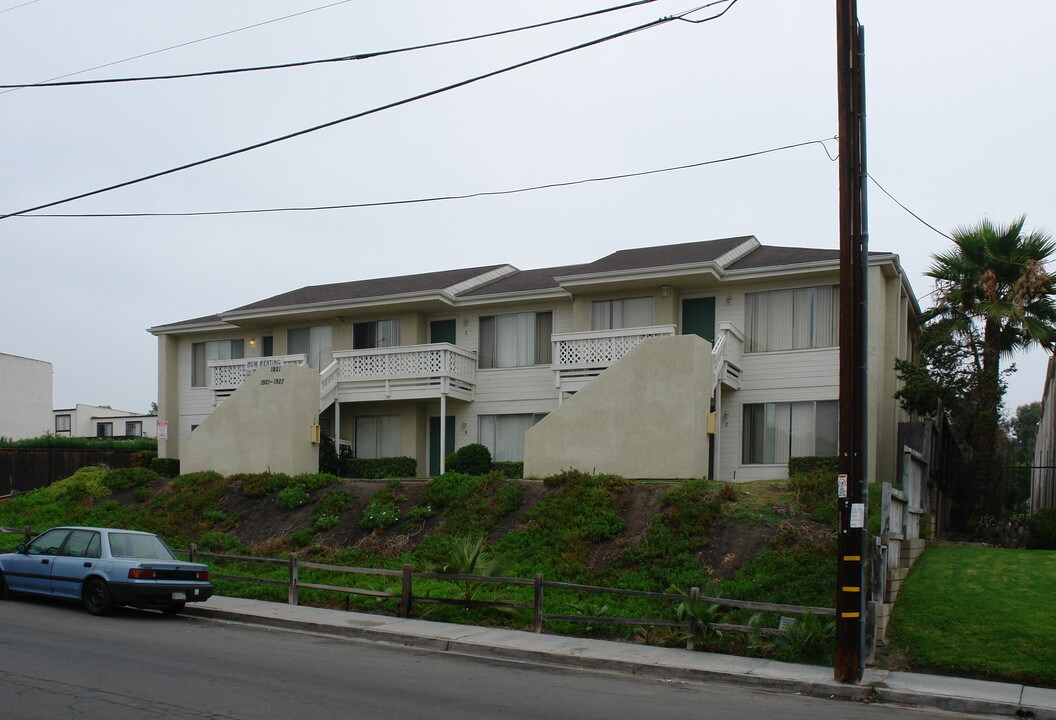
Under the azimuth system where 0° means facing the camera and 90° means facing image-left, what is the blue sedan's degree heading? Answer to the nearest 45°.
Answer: approximately 135°

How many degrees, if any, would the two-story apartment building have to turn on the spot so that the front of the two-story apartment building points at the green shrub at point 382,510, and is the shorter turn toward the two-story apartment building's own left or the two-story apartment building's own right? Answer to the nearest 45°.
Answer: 0° — it already faces it

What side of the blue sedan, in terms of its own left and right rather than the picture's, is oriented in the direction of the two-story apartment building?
right

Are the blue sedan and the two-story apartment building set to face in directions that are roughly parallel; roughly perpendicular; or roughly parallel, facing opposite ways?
roughly perpendicular

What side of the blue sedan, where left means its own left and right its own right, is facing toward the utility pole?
back

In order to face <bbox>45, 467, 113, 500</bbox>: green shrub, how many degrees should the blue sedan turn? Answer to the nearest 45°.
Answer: approximately 45° to its right

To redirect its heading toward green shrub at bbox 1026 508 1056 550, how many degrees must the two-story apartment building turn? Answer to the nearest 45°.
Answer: approximately 90° to its left

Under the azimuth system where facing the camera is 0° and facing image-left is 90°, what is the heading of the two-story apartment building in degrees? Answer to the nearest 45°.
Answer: approximately 45°

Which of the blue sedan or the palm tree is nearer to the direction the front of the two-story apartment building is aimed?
the blue sedan
